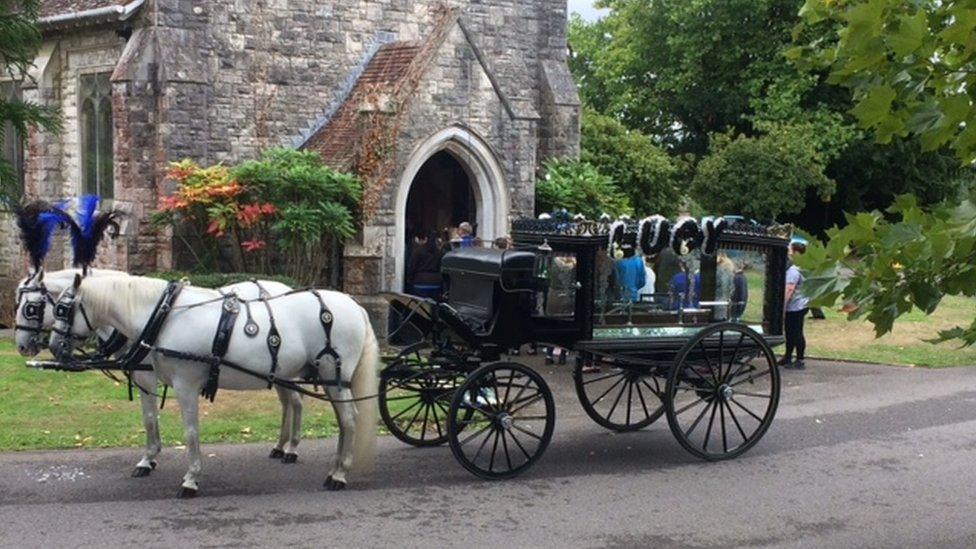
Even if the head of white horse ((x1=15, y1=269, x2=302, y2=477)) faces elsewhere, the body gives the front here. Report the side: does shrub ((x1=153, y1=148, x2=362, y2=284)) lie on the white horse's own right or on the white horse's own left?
on the white horse's own right

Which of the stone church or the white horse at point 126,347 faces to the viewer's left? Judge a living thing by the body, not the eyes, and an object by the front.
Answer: the white horse

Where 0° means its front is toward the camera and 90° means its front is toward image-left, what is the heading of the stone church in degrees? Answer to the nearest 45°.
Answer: approximately 315°

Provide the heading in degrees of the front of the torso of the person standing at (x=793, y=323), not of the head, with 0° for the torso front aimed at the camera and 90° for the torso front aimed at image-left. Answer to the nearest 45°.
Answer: approximately 90°

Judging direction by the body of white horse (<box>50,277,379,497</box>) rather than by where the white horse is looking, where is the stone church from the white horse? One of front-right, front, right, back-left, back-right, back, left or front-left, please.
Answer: right

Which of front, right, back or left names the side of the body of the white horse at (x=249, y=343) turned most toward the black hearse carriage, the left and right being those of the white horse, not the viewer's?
back

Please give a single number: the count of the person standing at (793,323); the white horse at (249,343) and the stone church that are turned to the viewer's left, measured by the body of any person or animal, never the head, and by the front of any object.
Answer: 2

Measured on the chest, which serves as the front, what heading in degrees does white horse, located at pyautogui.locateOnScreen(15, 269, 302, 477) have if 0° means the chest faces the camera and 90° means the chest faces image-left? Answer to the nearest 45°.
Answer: approximately 90°

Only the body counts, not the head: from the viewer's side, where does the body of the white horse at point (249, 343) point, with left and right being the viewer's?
facing to the left of the viewer
